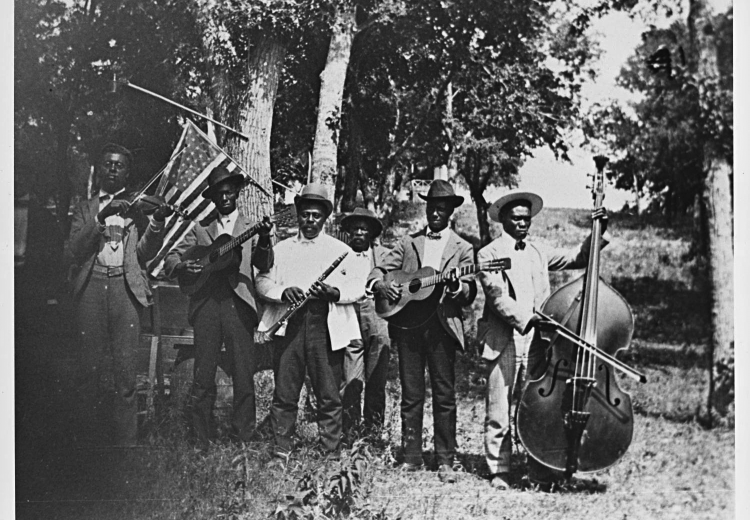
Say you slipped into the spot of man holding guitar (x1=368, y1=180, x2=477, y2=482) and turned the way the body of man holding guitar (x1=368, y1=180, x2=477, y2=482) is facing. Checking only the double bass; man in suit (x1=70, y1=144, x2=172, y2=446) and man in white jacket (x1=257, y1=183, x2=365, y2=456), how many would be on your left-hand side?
1

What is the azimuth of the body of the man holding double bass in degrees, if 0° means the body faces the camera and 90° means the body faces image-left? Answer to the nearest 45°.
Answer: approximately 315°

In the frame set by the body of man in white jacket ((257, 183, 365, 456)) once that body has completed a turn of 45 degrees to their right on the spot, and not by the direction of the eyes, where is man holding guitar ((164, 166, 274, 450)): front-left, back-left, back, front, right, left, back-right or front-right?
front-right

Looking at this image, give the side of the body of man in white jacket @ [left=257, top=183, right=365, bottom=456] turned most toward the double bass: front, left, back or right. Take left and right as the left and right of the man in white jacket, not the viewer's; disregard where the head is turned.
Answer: left

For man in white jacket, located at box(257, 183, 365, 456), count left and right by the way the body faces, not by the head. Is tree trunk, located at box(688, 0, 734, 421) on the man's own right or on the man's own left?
on the man's own left

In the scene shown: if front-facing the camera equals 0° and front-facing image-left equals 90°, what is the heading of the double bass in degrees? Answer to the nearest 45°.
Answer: approximately 0°
